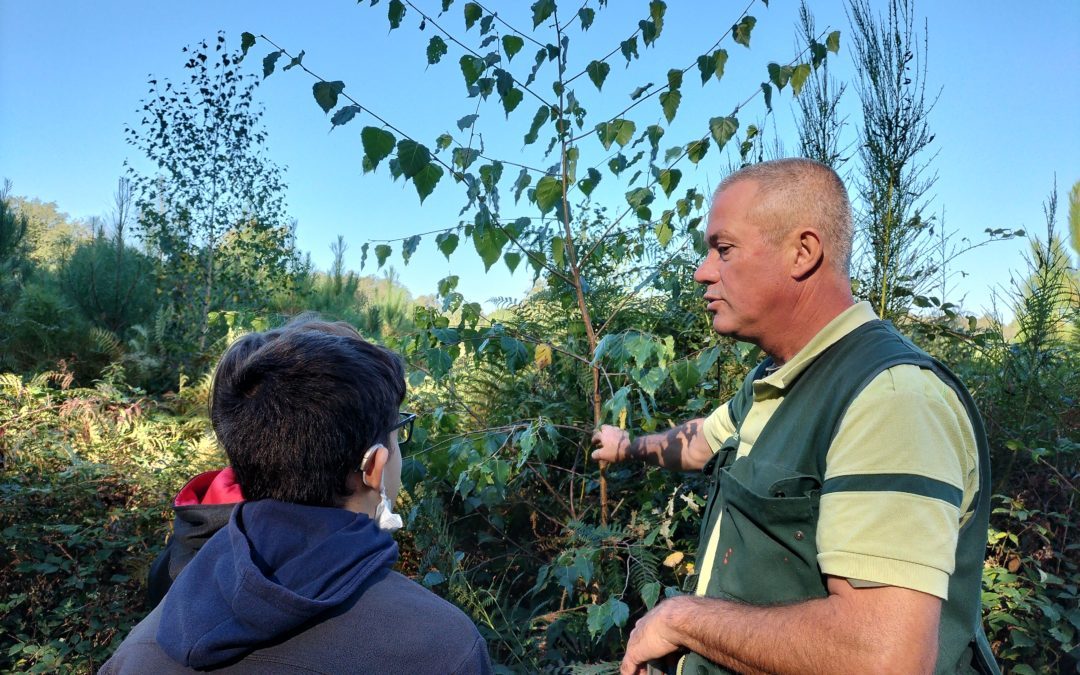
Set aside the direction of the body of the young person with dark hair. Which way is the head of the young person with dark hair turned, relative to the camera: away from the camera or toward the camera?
away from the camera

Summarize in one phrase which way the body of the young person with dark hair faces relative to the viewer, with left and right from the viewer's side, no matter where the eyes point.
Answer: facing away from the viewer and to the right of the viewer
